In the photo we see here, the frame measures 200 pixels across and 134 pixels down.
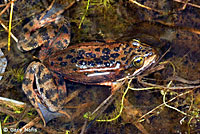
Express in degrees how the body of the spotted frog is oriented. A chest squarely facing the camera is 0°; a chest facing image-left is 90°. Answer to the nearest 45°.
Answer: approximately 270°
